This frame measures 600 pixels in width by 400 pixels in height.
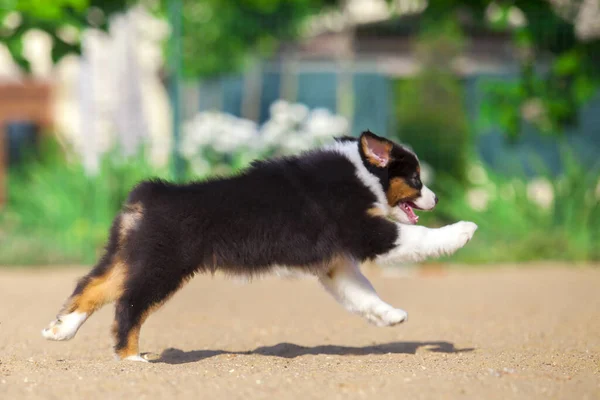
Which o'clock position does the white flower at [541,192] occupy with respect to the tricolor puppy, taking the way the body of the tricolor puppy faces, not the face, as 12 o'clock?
The white flower is roughly at 10 o'clock from the tricolor puppy.

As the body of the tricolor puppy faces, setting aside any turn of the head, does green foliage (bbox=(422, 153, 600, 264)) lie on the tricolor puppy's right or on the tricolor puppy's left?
on the tricolor puppy's left

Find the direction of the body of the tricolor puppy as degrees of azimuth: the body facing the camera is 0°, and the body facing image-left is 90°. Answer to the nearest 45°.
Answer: approximately 270°

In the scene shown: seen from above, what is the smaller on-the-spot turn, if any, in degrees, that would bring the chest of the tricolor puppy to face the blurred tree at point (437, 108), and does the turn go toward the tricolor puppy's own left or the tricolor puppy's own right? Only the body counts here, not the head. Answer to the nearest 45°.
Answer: approximately 90° to the tricolor puppy's own left

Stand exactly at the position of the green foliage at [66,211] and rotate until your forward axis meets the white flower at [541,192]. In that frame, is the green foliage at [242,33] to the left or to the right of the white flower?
left

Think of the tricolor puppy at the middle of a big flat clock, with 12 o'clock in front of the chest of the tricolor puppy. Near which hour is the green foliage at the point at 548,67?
The green foliage is roughly at 10 o'clock from the tricolor puppy.

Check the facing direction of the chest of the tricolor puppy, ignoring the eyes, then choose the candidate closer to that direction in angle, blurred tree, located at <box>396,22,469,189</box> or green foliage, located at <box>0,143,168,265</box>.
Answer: the blurred tree
